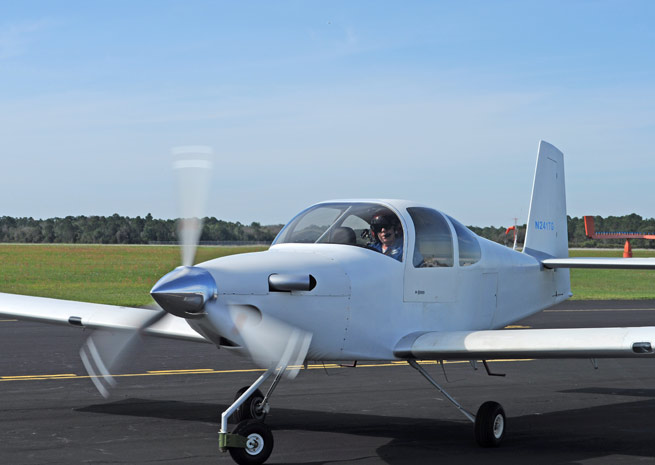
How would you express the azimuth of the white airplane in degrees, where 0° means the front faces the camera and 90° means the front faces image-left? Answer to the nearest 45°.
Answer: approximately 45°

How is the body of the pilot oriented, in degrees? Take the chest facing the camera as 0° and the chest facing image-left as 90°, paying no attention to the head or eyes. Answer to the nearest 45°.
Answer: approximately 45°
